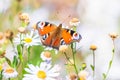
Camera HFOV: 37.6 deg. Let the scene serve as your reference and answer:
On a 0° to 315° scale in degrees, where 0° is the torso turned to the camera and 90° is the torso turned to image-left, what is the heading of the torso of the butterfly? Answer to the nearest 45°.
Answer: approximately 180°

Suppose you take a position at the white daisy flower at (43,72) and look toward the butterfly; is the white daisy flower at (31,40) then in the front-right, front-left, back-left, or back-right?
front-left

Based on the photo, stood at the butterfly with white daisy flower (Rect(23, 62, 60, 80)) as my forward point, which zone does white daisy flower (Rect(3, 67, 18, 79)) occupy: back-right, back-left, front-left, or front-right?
front-right

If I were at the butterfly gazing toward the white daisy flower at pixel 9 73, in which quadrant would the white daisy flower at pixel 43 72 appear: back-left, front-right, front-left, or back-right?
front-left
